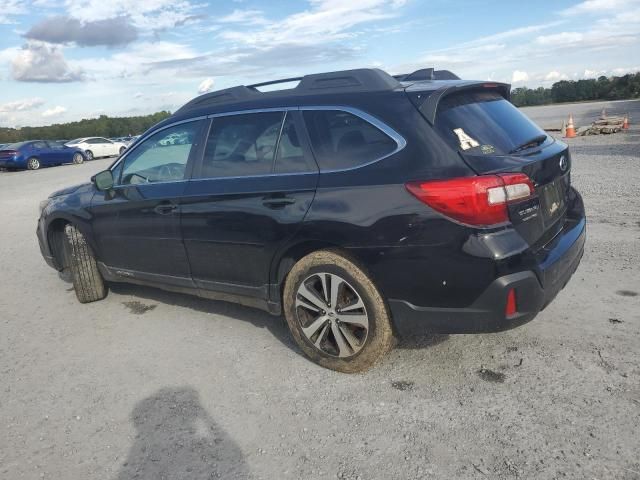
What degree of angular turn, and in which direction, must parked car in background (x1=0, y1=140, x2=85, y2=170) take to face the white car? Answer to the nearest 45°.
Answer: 0° — it already faces it

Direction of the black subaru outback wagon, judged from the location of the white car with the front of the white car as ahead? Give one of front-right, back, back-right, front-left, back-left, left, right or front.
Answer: back-right

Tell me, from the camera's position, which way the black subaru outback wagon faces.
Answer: facing away from the viewer and to the left of the viewer

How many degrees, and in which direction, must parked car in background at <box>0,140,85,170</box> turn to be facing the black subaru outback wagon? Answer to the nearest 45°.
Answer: approximately 135° to its right

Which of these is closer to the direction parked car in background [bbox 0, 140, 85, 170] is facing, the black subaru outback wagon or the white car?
the white car

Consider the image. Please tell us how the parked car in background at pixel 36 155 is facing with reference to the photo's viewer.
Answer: facing away from the viewer and to the right of the viewer

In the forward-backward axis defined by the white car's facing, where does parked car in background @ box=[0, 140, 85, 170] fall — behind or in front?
behind

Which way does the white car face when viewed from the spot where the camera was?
facing away from the viewer and to the right of the viewer
